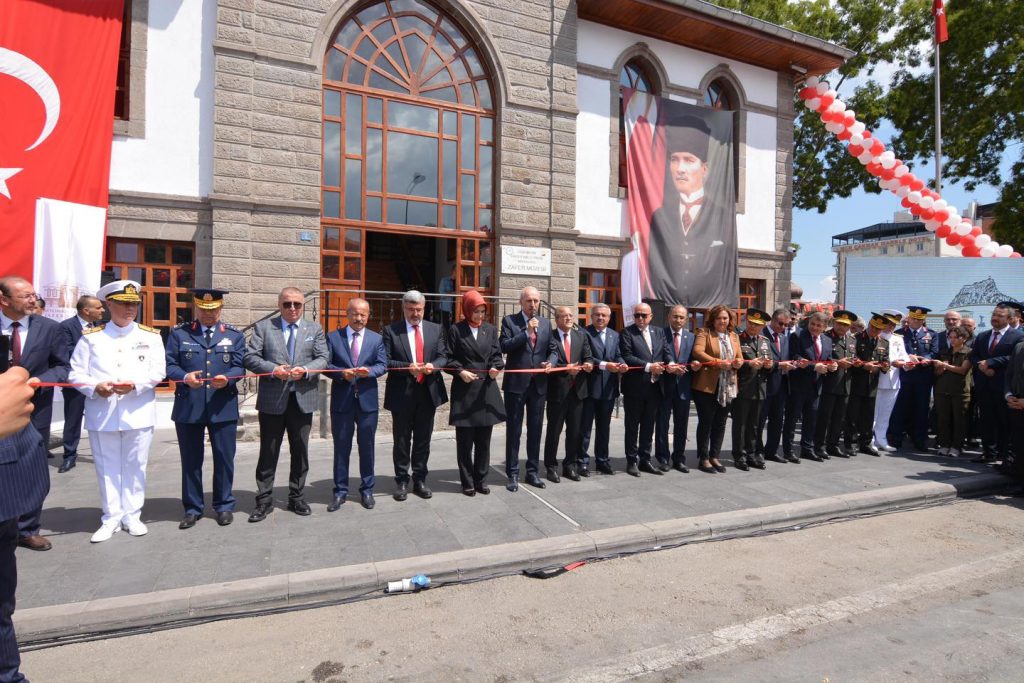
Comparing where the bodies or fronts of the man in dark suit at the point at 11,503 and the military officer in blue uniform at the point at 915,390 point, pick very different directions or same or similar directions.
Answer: very different directions

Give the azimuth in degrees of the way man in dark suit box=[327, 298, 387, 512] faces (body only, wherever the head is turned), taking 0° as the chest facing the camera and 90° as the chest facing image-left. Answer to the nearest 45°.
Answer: approximately 0°

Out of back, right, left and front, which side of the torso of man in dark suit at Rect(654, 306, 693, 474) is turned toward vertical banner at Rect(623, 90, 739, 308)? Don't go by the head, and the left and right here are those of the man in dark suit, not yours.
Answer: back

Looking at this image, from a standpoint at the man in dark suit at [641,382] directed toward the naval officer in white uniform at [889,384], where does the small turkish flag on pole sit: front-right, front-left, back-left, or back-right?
front-left

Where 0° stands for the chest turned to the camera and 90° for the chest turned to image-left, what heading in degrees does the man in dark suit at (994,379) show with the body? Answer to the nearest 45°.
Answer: approximately 45°

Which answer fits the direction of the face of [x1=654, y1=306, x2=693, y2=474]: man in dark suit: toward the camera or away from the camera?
toward the camera

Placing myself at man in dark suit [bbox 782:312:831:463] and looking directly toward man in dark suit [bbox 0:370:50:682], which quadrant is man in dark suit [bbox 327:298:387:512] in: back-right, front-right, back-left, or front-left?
front-right

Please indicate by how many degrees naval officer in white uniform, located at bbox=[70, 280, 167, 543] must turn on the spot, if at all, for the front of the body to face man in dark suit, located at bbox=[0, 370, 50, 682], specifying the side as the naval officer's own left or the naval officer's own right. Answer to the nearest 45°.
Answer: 0° — they already face them

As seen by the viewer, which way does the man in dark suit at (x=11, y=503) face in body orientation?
to the viewer's right

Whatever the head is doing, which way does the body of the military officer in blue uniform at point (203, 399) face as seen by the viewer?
toward the camera

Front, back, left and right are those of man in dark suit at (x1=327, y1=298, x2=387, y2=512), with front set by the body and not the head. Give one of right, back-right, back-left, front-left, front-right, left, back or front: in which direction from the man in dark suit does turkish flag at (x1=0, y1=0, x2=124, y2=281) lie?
back-right

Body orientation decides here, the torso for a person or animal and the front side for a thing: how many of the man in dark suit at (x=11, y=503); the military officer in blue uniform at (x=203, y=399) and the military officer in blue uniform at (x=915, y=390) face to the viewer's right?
1

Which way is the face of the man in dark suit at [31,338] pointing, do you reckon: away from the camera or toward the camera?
toward the camera
